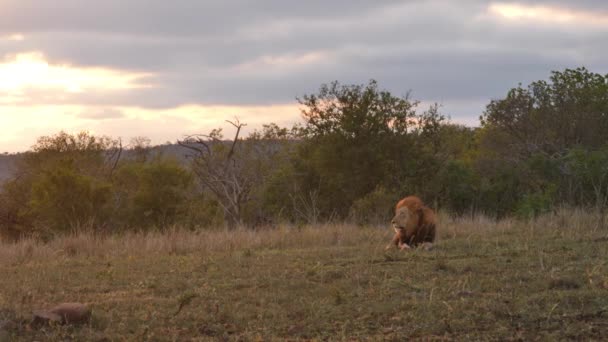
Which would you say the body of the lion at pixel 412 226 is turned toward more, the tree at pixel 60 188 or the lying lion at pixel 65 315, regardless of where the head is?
the lying lion

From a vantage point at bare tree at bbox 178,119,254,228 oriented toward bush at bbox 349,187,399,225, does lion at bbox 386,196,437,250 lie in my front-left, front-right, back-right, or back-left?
front-right

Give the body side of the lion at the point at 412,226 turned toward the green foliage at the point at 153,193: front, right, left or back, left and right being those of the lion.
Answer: right

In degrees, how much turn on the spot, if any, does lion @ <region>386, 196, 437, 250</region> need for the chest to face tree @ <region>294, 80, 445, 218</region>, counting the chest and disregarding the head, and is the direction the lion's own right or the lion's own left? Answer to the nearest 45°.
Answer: approximately 135° to the lion's own right

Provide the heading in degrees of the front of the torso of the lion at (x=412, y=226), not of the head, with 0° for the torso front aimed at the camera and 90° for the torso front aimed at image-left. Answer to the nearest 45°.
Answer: approximately 45°

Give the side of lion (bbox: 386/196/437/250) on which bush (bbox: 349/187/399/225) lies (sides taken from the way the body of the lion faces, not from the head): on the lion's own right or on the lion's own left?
on the lion's own right

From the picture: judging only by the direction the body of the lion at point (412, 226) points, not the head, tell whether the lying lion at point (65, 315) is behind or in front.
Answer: in front

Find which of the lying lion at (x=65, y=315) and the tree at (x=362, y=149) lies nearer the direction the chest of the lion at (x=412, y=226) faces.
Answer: the lying lion

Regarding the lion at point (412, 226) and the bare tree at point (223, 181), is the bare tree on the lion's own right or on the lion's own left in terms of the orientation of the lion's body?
on the lion's own right

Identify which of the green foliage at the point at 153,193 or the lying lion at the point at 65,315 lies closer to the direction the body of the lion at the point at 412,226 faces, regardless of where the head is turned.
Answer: the lying lion

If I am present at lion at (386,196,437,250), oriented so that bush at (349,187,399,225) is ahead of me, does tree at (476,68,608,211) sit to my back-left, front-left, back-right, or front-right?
front-right
